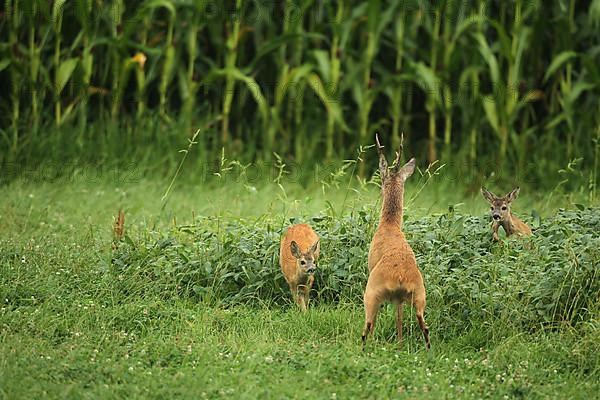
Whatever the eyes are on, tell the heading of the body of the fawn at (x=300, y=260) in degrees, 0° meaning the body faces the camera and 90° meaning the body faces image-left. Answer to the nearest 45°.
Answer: approximately 0°

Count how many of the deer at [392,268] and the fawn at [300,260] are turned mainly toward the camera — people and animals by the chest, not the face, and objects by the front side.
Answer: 1

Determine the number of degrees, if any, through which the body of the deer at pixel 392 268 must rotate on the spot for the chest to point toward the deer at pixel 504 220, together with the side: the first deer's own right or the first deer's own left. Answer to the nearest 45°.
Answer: approximately 45° to the first deer's own right

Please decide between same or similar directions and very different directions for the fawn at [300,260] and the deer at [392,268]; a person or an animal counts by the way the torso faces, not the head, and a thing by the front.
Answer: very different directions

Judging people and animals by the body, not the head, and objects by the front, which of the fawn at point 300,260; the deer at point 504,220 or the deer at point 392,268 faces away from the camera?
the deer at point 392,268

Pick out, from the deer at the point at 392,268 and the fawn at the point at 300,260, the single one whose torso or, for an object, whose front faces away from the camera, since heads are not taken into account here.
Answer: the deer

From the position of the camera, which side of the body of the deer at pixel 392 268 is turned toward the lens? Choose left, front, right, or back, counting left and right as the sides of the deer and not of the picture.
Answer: back

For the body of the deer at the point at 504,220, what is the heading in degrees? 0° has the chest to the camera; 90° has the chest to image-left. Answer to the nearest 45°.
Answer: approximately 45°

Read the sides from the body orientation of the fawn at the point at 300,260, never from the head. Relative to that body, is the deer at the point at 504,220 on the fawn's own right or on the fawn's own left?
on the fawn's own left

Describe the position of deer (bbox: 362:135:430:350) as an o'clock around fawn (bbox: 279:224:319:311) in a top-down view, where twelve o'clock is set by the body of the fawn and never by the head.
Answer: The deer is roughly at 11 o'clock from the fawn.
